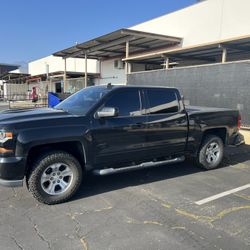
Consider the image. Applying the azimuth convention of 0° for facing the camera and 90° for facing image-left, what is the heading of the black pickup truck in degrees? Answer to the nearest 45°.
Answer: approximately 45°

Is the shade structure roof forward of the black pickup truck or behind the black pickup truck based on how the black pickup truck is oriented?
behind

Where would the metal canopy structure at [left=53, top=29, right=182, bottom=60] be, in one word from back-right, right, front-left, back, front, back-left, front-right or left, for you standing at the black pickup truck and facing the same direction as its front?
back-right
